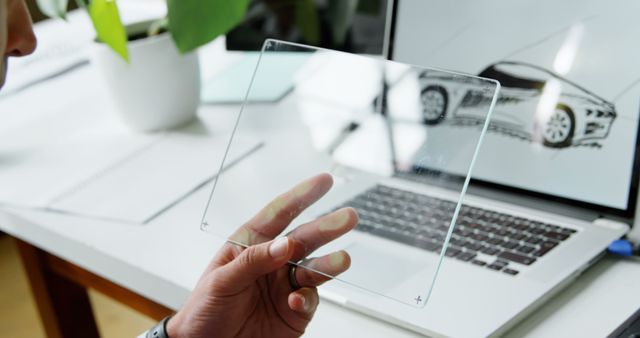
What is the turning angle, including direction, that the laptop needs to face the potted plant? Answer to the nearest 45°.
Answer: approximately 45° to its right

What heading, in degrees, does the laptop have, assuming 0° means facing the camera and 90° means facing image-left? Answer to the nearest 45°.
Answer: approximately 45°

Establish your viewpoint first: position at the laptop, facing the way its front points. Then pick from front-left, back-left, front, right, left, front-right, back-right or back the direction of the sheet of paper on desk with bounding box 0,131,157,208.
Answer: front-right

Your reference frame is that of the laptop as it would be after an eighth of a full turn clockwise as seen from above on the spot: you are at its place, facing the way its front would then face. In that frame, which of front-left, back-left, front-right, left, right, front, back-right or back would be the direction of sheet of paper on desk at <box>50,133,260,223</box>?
front
